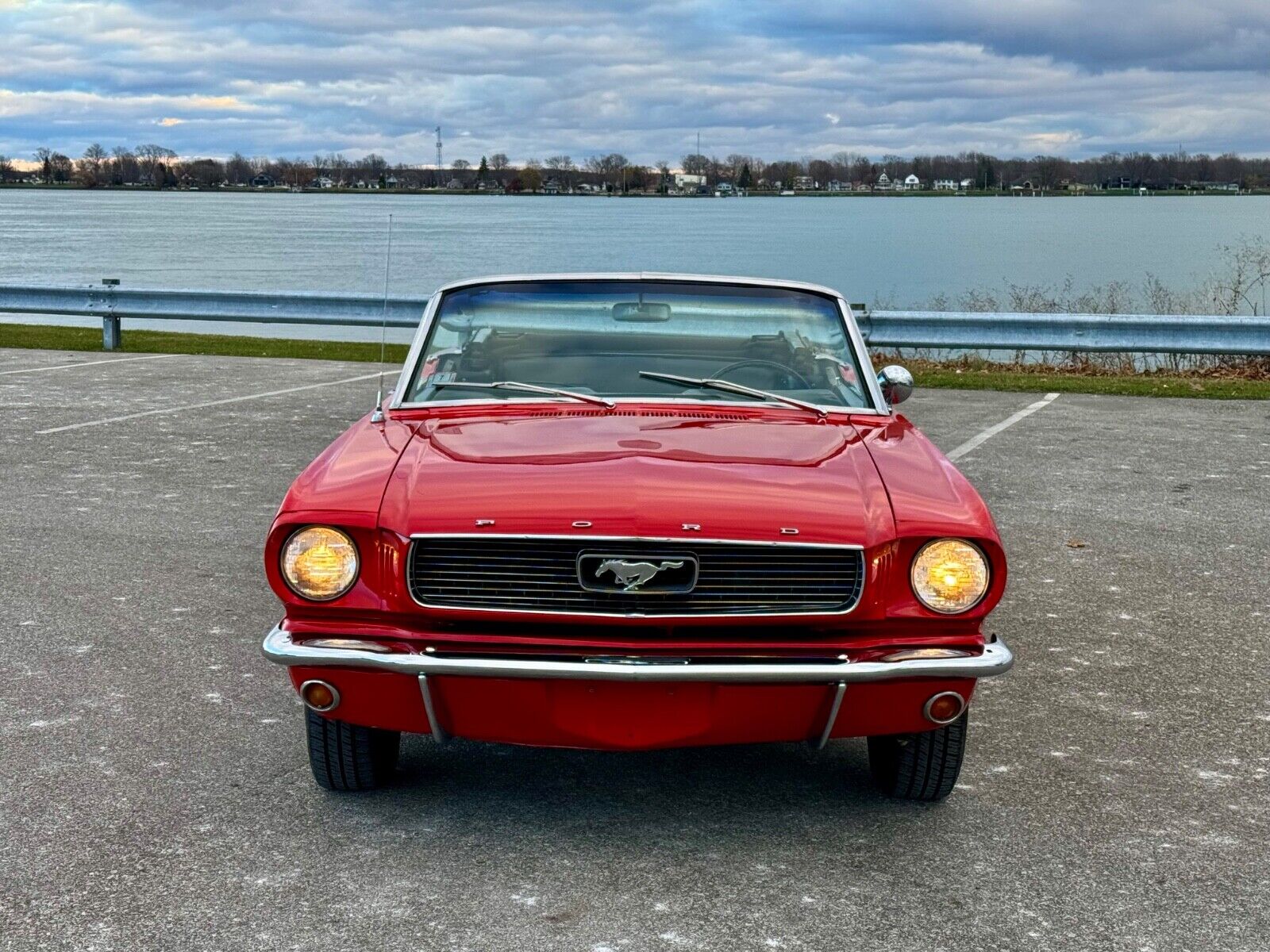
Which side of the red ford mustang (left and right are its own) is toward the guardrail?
back

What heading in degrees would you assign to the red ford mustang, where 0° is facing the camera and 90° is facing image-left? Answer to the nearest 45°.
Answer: approximately 0°
